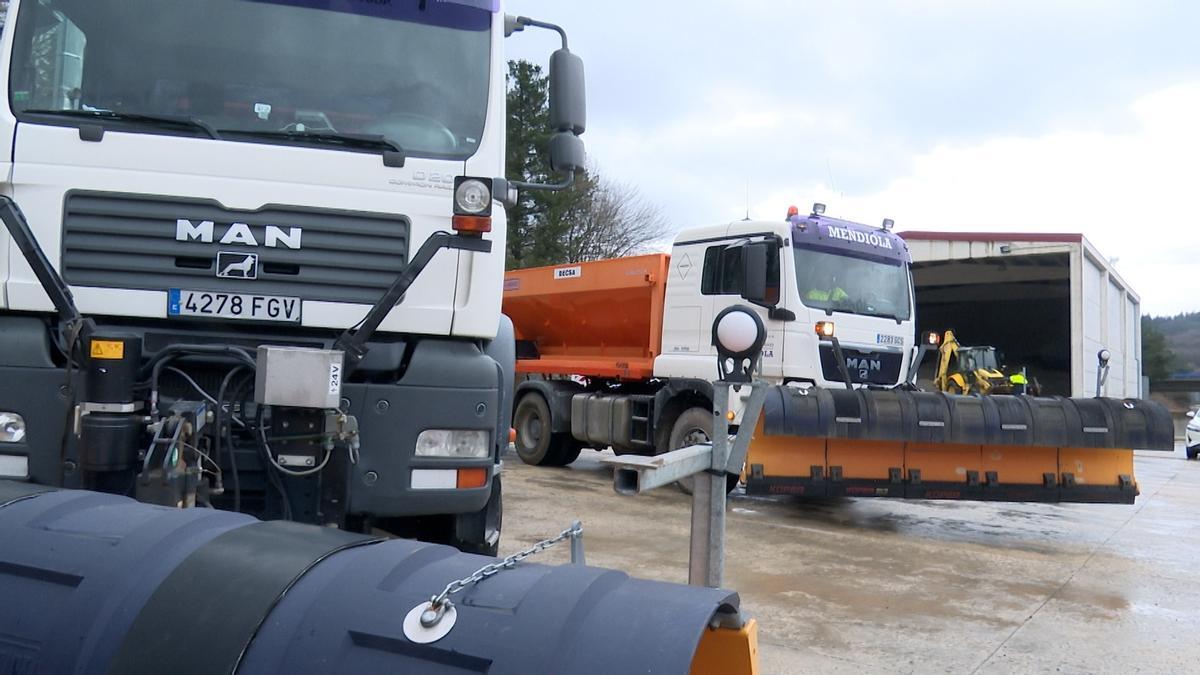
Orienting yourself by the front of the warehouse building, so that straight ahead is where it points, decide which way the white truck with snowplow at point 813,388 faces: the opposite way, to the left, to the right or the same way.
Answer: to the left

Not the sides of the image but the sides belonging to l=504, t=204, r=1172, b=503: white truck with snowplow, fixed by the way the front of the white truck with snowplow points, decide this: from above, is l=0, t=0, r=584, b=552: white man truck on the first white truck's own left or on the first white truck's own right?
on the first white truck's own right

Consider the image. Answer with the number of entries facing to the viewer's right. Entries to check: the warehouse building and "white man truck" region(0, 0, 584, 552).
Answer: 0

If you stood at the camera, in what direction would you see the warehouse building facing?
facing the viewer and to the left of the viewer

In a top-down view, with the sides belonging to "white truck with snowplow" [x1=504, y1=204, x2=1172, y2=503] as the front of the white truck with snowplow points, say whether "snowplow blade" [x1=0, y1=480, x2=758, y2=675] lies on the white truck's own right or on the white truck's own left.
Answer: on the white truck's own right

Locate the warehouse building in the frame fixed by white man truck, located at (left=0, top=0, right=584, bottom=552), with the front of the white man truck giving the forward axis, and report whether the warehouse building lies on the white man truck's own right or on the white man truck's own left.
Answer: on the white man truck's own left

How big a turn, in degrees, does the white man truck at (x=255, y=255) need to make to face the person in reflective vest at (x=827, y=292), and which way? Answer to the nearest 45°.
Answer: approximately 135° to its left

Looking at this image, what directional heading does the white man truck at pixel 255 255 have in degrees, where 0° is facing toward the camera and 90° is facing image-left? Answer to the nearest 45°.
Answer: approximately 0°

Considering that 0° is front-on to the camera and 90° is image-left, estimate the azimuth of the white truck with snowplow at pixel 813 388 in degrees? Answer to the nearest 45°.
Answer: approximately 315°

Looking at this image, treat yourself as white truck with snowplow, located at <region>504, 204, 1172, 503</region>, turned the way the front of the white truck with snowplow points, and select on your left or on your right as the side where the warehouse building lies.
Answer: on your left
